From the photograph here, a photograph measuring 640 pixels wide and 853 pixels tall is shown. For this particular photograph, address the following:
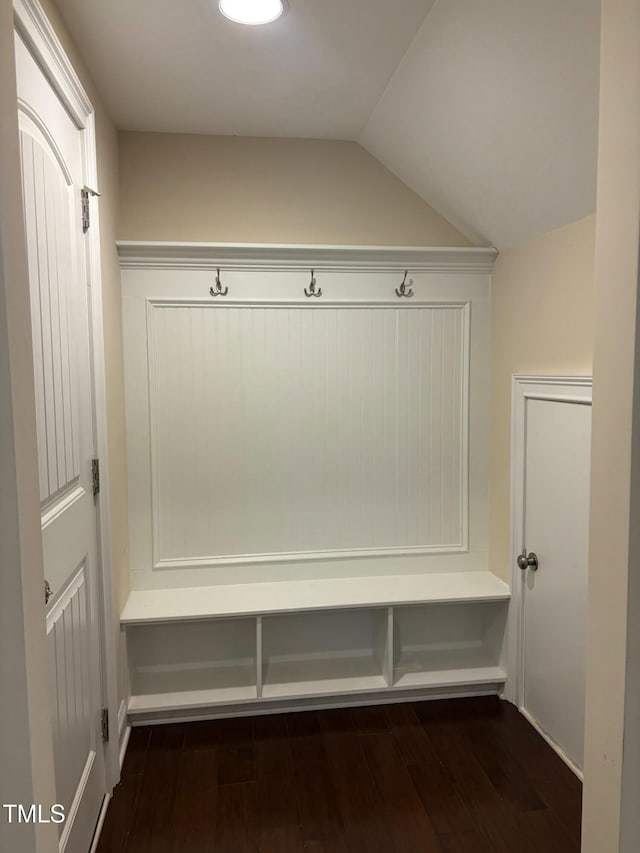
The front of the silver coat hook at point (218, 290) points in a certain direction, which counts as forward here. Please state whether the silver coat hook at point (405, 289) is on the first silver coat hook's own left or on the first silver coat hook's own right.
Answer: on the first silver coat hook's own left

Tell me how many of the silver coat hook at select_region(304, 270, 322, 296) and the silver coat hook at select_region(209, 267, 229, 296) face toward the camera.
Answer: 2

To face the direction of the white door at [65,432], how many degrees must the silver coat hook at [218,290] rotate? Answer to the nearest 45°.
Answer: approximately 45° to its right

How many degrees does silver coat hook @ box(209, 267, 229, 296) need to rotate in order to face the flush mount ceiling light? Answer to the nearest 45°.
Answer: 0° — it already faces it

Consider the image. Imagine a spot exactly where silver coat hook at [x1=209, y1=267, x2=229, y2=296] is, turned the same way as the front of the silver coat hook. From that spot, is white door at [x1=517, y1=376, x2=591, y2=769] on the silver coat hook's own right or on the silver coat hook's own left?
on the silver coat hook's own left

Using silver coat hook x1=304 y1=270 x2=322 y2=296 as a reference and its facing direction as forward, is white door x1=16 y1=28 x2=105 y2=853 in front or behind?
in front

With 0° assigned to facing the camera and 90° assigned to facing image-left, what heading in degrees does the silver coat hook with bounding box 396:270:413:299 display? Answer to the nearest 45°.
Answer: approximately 0°
